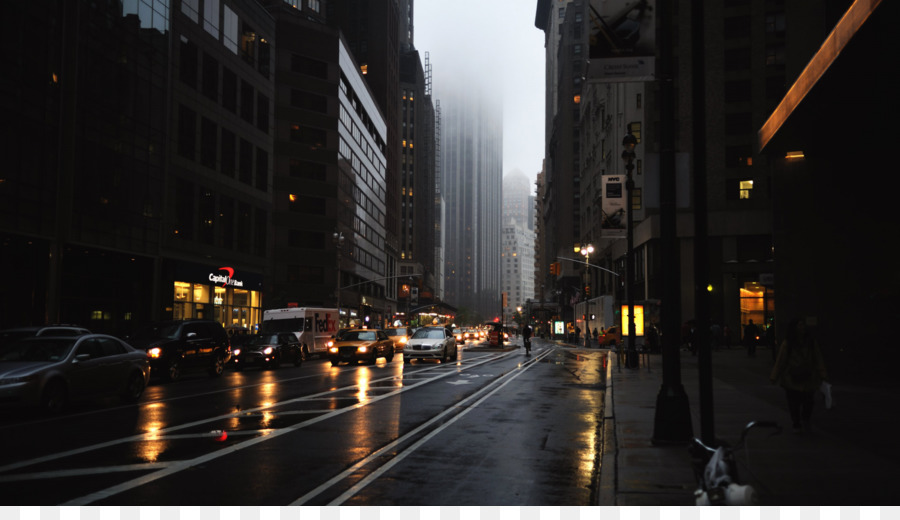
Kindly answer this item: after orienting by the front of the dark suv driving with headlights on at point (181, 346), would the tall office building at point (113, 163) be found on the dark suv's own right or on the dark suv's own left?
on the dark suv's own right

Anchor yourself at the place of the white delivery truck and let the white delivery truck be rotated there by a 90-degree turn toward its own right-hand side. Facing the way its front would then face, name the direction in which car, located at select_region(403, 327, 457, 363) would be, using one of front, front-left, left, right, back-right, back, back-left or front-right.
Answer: back

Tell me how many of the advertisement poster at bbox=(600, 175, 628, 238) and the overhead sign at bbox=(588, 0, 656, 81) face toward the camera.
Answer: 2

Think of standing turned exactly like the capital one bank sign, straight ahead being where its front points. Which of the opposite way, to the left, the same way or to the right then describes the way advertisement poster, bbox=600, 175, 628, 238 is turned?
to the right

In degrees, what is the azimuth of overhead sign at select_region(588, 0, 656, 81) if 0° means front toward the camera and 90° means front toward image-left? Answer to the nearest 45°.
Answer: approximately 0°

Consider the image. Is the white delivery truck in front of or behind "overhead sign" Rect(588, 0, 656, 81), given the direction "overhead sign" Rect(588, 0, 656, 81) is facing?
behind

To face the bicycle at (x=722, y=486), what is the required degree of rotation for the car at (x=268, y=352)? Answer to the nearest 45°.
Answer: approximately 45° to its left

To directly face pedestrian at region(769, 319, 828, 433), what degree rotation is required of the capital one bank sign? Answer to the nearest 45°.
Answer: approximately 45° to its right

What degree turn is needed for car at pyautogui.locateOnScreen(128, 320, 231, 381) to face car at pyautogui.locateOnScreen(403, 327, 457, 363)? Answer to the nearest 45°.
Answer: approximately 180°

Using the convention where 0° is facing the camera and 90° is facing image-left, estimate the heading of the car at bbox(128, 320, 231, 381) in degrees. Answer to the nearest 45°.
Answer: approximately 45°

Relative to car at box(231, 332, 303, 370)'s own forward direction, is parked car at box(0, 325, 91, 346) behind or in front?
in front
